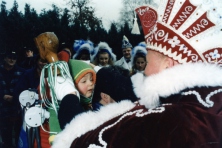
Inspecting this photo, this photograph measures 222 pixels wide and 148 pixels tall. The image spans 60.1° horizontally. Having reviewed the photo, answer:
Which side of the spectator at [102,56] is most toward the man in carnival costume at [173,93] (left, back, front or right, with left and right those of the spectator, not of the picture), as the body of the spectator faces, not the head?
front

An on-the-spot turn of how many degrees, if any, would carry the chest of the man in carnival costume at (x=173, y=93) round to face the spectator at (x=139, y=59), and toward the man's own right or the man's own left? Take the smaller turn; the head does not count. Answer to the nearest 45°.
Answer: approximately 45° to the man's own right

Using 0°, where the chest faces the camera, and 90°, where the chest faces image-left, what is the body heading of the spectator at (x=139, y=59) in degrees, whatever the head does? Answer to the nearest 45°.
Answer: approximately 0°

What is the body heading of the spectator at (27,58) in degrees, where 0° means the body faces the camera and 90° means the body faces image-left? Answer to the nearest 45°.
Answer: approximately 315°

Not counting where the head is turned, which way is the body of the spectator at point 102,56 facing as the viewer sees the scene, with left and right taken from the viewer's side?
facing the viewer

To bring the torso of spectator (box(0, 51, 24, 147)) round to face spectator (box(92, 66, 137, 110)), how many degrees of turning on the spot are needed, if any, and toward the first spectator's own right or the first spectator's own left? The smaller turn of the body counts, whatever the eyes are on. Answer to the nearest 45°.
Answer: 0° — they already face them

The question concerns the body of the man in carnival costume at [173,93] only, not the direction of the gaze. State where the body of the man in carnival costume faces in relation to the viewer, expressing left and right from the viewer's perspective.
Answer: facing away from the viewer and to the left of the viewer

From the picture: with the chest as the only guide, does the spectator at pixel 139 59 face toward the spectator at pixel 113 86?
yes
